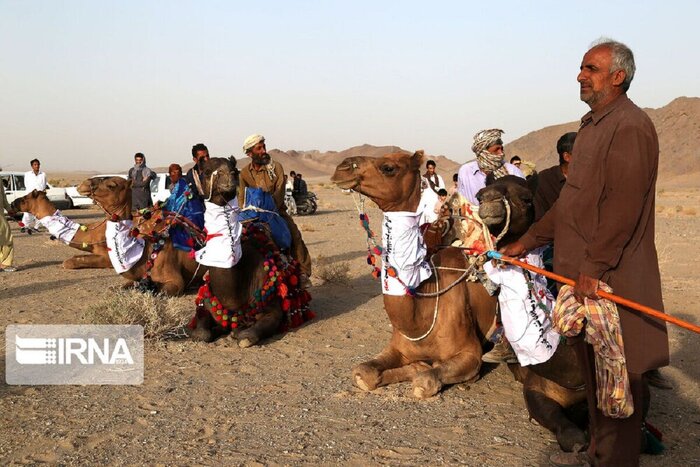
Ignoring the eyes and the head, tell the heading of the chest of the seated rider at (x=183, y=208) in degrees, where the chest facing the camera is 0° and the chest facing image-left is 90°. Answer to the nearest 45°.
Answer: approximately 45°

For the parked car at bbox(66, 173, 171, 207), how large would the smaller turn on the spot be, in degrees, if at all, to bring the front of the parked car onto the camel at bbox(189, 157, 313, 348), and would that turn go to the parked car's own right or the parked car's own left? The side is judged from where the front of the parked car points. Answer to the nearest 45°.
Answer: approximately 90° to the parked car's own left

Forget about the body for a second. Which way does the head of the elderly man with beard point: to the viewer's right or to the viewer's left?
to the viewer's left

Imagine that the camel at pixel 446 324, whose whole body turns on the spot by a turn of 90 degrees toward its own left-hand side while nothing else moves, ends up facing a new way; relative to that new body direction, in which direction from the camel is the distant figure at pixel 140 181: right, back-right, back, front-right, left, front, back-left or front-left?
back

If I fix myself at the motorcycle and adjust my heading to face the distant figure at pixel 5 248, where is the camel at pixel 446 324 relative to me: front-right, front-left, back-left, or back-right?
front-left

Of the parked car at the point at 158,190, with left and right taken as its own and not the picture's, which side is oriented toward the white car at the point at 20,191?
front

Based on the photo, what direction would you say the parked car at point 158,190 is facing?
to the viewer's left

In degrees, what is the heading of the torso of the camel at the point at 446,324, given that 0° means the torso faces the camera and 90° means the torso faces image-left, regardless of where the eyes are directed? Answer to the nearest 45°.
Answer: approximately 45°

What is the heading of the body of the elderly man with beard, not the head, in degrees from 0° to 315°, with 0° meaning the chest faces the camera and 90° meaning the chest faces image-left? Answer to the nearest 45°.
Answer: approximately 90°
